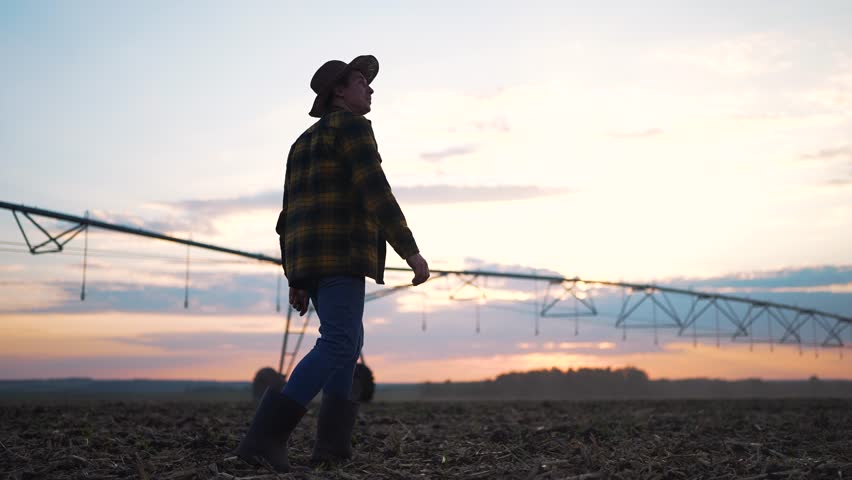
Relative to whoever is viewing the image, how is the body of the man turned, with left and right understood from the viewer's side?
facing away from the viewer and to the right of the viewer

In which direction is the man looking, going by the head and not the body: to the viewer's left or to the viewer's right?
to the viewer's right
